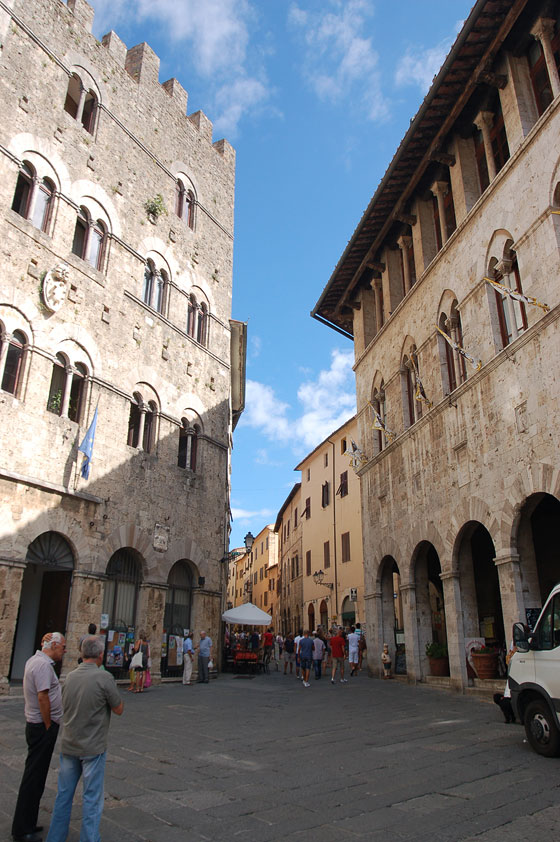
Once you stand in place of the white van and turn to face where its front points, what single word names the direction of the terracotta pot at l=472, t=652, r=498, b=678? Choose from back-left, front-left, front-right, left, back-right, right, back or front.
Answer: front-right

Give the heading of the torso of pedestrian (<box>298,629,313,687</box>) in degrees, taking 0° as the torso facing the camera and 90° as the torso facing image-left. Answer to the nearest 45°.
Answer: approximately 180°

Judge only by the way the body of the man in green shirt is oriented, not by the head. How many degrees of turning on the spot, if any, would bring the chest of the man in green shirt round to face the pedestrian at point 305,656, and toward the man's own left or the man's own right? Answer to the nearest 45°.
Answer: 0° — they already face them

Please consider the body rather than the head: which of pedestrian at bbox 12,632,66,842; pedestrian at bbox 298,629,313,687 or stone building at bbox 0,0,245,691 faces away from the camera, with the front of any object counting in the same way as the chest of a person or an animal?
pedestrian at bbox 298,629,313,687

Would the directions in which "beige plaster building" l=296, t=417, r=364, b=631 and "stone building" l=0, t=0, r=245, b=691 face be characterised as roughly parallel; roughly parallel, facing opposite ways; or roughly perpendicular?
roughly perpendicular

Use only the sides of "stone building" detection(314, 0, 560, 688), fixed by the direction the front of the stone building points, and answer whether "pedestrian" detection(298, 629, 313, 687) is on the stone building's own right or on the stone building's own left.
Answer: on the stone building's own right

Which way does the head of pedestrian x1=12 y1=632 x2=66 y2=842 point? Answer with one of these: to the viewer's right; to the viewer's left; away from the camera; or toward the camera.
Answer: to the viewer's right

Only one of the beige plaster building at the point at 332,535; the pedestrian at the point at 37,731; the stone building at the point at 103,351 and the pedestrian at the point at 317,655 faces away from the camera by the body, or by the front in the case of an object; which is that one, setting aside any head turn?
the pedestrian at the point at 317,655

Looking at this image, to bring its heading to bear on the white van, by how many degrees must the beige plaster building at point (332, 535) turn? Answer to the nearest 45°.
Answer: approximately 45° to its left

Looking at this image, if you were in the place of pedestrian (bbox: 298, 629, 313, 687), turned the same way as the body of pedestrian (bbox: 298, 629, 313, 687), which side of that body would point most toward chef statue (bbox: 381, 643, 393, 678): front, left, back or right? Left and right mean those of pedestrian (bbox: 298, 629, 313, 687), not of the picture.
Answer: right
